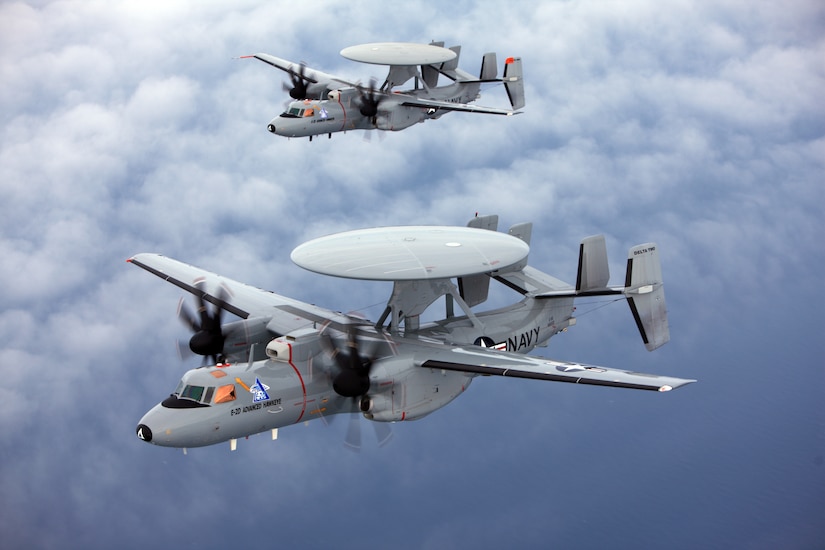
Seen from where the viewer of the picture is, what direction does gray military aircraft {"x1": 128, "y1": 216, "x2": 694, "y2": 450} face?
facing the viewer and to the left of the viewer
